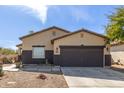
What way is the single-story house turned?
toward the camera

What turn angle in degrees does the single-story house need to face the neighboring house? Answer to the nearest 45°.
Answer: approximately 135° to its left
